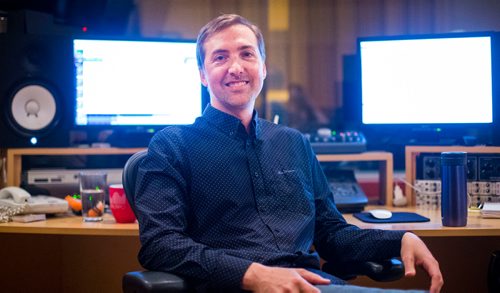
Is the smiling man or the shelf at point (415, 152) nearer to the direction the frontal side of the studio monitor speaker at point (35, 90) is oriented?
the smiling man

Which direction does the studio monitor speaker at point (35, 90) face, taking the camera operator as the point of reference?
facing the viewer

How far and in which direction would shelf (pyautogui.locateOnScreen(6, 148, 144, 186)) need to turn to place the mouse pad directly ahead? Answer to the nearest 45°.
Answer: approximately 45° to its left

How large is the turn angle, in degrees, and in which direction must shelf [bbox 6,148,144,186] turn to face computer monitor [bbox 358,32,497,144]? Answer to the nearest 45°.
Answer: approximately 90° to its left

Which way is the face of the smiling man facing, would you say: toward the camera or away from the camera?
toward the camera

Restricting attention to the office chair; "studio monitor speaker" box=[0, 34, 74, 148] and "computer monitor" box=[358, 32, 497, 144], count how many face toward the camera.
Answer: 3

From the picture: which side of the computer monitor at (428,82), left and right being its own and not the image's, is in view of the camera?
front

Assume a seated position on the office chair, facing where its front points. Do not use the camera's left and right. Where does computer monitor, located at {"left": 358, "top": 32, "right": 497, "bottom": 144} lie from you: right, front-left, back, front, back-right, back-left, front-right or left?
back-left

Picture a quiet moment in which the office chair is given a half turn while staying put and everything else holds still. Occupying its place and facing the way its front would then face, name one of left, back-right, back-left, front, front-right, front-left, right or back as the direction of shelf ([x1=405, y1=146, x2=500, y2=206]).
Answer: front-right

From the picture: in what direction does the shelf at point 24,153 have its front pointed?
toward the camera

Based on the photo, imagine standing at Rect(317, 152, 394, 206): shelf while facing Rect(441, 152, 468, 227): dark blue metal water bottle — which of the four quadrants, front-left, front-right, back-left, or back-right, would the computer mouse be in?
front-right
